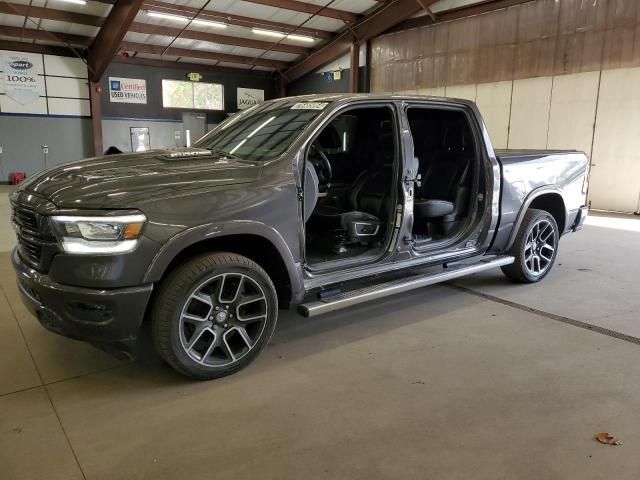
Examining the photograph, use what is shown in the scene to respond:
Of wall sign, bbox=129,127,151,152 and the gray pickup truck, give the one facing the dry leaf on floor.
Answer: the wall sign

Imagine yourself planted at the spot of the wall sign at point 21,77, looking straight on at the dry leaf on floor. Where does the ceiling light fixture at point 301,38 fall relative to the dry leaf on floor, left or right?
left

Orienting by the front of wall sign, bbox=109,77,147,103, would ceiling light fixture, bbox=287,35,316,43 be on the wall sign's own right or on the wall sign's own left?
on the wall sign's own left

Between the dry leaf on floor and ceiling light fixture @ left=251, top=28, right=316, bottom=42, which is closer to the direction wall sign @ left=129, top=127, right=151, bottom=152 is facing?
the dry leaf on floor

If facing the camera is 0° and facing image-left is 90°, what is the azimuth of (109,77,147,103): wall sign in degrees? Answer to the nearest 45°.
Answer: approximately 0°

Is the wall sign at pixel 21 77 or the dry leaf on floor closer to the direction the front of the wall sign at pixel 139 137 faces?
the dry leaf on floor

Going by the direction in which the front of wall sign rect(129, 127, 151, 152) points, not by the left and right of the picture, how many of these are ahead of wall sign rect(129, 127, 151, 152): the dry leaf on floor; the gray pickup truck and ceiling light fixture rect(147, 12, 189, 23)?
3

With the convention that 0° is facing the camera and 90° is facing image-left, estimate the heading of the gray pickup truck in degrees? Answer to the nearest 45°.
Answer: approximately 45°

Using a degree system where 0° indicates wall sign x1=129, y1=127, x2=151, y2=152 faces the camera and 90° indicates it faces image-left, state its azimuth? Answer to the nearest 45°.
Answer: approximately 0°

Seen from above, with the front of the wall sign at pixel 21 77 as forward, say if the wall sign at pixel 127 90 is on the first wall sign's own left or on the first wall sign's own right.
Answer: on the first wall sign's own left
